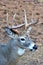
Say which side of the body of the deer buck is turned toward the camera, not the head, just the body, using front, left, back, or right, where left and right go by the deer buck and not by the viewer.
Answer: right
